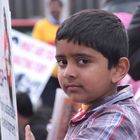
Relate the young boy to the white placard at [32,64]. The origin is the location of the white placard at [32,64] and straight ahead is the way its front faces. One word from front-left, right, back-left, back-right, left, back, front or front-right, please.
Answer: front

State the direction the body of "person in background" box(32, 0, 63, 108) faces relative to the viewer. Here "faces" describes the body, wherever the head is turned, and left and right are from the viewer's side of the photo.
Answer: facing the viewer and to the right of the viewer

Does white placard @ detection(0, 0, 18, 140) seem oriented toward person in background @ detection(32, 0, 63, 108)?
no

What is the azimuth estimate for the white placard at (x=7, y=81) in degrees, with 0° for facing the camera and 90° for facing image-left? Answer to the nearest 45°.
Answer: approximately 45°

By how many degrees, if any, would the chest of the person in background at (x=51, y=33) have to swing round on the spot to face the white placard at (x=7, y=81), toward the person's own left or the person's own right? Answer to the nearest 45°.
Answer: approximately 45° to the person's own right

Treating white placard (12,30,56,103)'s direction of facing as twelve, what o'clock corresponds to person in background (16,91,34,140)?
The person in background is roughly at 12 o'clock from the white placard.

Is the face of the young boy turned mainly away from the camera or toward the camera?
toward the camera

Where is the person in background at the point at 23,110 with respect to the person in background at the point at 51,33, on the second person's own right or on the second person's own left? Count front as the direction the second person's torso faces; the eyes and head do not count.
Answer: on the second person's own right

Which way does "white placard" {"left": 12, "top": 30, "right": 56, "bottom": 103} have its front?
toward the camera

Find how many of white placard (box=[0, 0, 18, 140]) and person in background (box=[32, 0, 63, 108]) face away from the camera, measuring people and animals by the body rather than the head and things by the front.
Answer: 0
